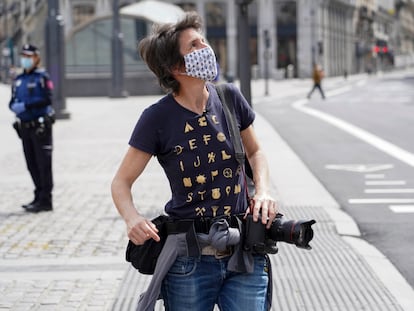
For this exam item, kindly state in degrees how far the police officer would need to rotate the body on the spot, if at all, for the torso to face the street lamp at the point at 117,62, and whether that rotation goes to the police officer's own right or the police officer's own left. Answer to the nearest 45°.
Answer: approximately 135° to the police officer's own right

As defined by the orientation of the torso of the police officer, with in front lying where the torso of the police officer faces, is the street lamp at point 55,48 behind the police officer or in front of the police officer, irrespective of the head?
behind

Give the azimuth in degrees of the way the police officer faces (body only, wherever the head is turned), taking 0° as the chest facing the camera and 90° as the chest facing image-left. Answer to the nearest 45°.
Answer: approximately 45°

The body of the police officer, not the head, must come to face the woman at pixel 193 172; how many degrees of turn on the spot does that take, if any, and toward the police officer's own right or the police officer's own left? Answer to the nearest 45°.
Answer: approximately 45° to the police officer's own left

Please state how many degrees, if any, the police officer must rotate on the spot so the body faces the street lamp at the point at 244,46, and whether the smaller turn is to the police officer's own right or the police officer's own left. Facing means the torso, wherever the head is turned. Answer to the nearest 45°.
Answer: approximately 135° to the police officer's own left

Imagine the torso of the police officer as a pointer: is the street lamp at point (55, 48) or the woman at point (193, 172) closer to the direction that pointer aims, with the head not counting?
the woman
